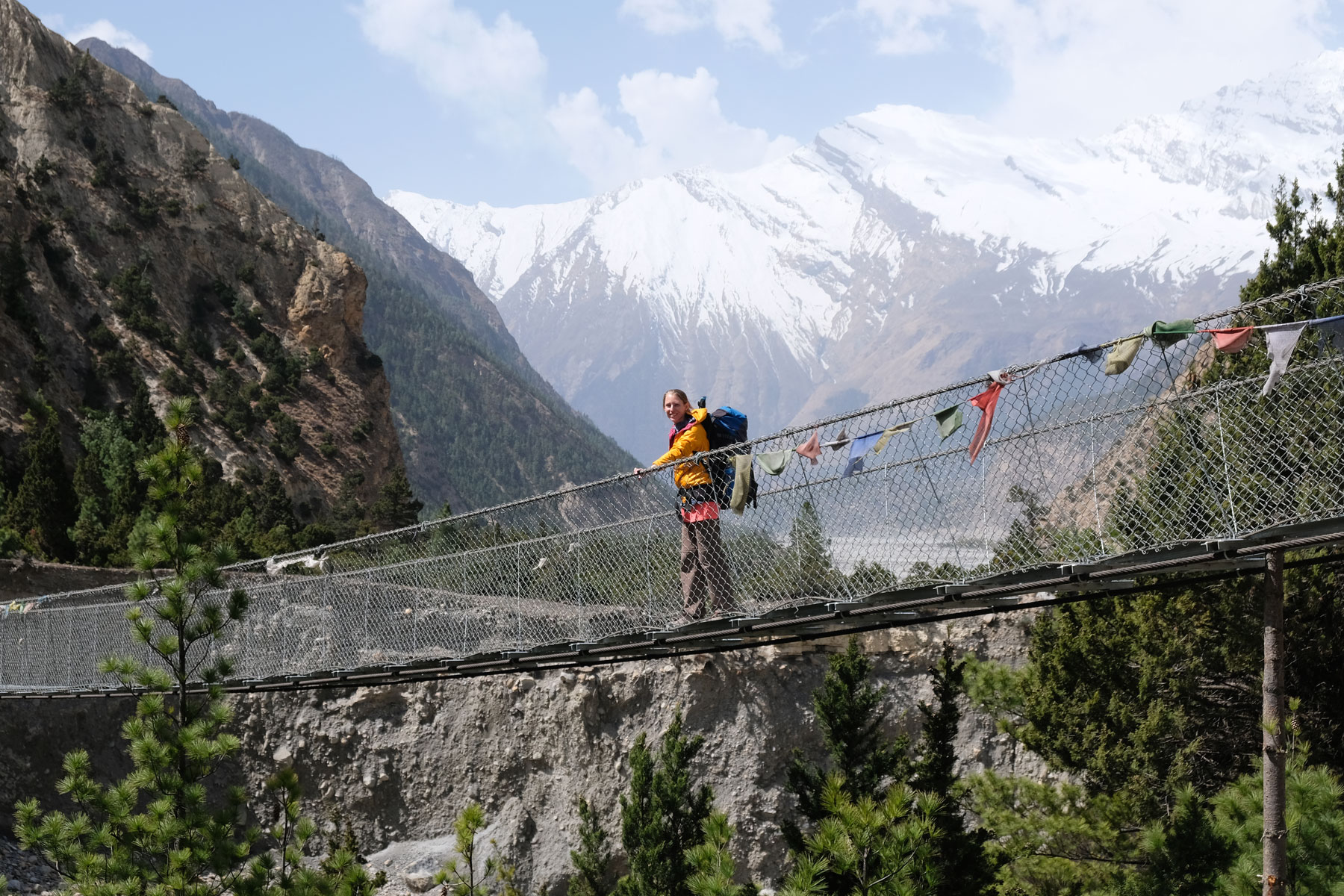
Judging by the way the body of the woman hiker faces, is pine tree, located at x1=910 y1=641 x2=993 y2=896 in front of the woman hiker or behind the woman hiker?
behind

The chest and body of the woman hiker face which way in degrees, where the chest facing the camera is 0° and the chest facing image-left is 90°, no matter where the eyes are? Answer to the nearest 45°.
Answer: approximately 45°

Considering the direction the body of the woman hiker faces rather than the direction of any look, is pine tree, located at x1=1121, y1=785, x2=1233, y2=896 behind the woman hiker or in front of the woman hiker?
behind

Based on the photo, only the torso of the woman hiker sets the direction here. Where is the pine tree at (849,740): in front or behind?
behind
